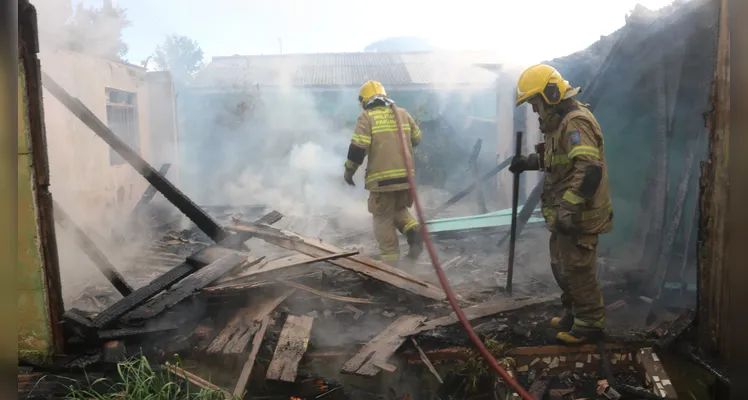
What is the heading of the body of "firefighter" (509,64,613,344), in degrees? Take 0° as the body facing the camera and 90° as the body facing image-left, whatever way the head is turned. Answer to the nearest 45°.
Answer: approximately 90°

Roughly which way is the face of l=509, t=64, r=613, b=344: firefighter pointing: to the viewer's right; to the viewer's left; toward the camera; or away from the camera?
to the viewer's left

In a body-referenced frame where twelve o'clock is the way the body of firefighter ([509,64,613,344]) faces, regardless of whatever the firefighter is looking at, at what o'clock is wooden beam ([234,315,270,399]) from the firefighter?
The wooden beam is roughly at 11 o'clock from the firefighter.

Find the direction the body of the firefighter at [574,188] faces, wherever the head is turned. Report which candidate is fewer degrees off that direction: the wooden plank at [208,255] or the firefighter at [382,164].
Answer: the wooden plank

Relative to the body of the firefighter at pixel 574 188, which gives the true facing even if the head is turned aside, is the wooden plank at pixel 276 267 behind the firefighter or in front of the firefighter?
in front

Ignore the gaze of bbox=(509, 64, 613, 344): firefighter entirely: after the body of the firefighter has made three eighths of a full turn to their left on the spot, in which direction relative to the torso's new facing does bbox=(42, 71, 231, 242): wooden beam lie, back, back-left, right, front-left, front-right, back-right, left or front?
back-right

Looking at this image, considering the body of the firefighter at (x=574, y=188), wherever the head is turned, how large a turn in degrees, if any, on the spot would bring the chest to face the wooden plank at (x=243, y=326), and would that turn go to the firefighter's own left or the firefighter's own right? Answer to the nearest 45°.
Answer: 0° — they already face it

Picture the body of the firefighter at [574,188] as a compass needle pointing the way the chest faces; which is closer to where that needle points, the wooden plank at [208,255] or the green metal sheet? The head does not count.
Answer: the wooden plank

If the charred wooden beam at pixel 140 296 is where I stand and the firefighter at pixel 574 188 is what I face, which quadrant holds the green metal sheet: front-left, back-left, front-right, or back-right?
front-left

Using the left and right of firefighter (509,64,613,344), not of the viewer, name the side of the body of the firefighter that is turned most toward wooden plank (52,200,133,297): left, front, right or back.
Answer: front

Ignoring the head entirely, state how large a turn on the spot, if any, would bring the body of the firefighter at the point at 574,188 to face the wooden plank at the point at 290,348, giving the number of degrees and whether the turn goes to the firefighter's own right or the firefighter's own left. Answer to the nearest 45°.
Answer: approximately 45° to the firefighter's own left

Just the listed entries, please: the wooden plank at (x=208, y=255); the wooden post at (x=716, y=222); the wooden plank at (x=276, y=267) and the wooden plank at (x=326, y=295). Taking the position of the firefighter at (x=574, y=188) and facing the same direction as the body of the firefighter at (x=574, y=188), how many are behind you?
1

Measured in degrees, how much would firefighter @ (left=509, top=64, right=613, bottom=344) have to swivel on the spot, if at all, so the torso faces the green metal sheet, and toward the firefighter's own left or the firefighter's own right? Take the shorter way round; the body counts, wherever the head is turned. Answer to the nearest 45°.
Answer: approximately 90° to the firefighter's own right

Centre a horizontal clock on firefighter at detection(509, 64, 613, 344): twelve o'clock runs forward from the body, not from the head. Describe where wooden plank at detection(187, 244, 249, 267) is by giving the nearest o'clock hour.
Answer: The wooden plank is roughly at 12 o'clock from the firefighter.

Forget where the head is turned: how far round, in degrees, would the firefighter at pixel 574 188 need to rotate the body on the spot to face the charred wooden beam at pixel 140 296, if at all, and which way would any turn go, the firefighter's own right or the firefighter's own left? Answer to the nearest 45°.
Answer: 0° — they already face it
